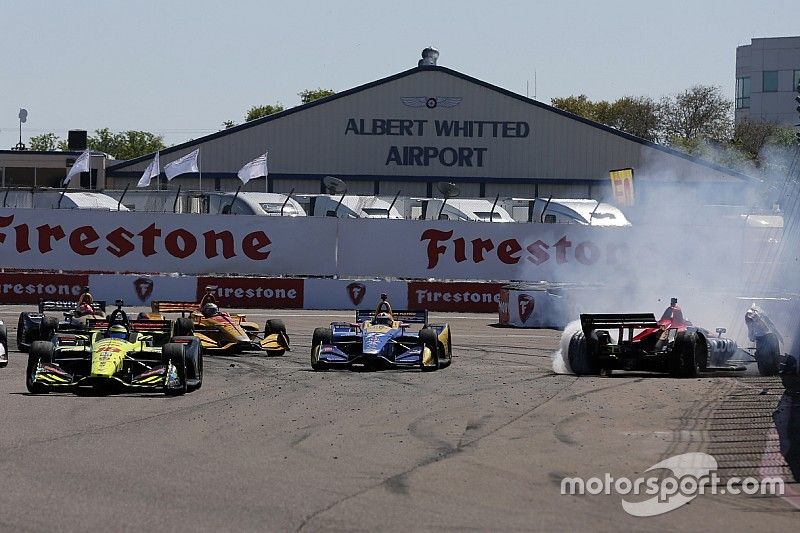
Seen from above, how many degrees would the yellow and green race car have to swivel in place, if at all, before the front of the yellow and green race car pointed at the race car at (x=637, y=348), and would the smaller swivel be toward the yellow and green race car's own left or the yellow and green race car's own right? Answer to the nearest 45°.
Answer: approximately 90° to the yellow and green race car's own left

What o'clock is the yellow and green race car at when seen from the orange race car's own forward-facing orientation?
The yellow and green race car is roughly at 2 o'clock from the orange race car.

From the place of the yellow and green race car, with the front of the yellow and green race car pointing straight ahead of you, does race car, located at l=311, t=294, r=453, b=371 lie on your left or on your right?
on your left

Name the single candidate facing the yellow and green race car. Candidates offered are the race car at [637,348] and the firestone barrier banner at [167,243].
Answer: the firestone barrier banner

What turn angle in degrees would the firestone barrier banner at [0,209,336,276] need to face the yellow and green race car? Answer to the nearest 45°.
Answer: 0° — it already faces it

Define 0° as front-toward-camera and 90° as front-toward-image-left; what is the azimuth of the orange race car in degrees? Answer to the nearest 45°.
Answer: approximately 315°

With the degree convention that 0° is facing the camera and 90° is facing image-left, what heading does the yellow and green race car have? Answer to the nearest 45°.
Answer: approximately 0°

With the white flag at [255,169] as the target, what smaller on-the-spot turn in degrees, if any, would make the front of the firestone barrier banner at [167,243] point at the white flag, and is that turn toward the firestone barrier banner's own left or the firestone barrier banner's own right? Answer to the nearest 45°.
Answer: approximately 135° to the firestone barrier banner's own left

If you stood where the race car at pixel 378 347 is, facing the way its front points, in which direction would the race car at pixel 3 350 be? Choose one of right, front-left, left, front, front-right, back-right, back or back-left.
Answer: right

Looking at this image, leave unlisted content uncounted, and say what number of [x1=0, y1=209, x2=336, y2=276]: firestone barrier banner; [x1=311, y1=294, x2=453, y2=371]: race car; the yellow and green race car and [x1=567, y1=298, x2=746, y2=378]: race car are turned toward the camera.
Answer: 3

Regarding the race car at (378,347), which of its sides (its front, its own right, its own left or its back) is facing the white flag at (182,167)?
back

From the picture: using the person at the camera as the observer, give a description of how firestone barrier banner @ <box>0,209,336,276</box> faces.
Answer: facing the viewer
